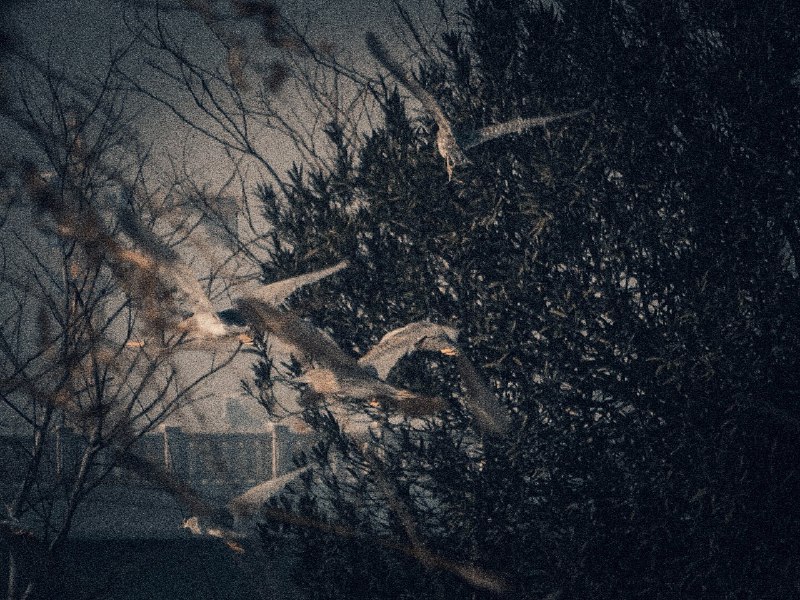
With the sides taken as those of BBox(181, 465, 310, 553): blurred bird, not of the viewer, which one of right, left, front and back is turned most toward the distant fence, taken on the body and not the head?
right

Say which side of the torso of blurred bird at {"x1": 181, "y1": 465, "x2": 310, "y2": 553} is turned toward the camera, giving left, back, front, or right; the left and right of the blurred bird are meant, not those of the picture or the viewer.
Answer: left

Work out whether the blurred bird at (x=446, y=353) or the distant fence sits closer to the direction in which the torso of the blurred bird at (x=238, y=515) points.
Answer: the distant fence
